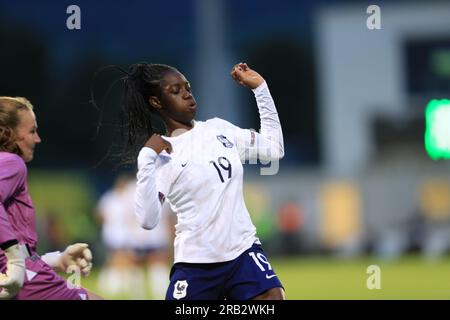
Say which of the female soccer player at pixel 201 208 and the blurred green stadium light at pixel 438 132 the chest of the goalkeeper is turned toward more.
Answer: the female soccer player

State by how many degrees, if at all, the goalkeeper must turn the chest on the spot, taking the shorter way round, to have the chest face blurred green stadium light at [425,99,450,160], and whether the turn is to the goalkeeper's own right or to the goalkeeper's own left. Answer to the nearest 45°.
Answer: approximately 45° to the goalkeeper's own left

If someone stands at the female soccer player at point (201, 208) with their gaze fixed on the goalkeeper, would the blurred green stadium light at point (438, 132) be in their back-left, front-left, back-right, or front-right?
back-right

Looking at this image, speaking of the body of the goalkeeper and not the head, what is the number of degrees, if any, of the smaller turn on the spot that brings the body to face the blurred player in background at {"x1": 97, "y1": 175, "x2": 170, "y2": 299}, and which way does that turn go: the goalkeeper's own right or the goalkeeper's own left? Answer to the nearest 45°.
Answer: approximately 90° to the goalkeeper's own left

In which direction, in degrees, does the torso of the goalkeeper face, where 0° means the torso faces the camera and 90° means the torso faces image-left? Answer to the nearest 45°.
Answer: approximately 270°

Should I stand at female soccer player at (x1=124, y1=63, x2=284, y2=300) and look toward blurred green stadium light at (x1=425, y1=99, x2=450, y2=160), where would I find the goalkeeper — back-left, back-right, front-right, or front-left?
back-left

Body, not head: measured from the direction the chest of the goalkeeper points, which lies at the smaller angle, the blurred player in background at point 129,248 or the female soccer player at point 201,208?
the female soccer player

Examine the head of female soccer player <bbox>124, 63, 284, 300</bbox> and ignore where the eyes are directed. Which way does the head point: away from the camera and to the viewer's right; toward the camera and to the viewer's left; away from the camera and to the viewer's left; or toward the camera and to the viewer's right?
toward the camera and to the viewer's right

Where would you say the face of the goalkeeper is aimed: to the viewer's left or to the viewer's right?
to the viewer's right

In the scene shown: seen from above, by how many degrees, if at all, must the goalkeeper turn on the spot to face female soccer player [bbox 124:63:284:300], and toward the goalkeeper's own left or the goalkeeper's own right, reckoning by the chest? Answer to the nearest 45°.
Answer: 0° — they already face them
